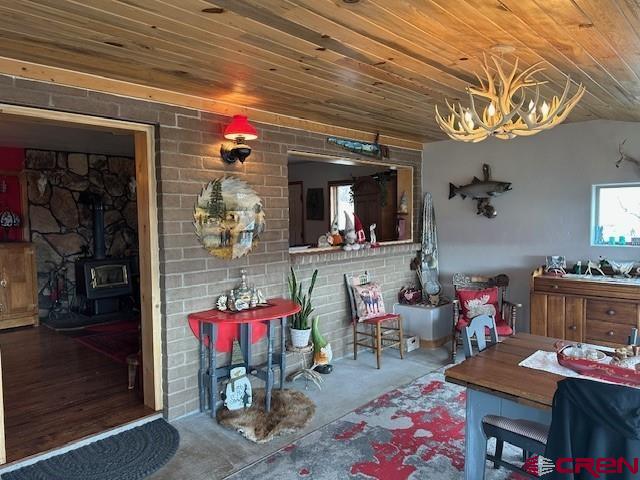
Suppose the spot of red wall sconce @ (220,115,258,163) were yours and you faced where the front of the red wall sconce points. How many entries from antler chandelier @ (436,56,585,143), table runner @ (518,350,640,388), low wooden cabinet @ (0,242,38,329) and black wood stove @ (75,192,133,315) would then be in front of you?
2

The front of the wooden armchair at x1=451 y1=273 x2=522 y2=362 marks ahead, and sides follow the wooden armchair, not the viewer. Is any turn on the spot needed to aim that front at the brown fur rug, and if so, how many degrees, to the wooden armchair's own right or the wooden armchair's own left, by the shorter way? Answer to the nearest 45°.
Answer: approximately 45° to the wooden armchair's own right

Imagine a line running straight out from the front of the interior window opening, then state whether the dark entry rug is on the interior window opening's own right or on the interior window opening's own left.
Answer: on the interior window opening's own right
